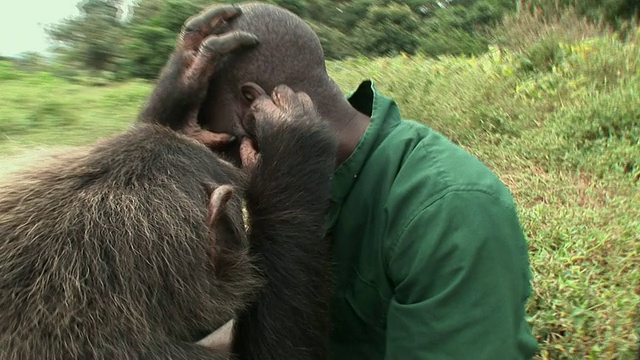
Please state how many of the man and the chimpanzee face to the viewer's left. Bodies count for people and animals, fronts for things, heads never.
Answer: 1

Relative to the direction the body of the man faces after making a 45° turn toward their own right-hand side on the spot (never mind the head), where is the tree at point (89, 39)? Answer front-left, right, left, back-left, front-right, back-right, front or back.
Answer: front

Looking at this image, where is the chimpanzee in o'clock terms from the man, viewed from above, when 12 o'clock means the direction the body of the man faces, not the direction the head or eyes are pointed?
The chimpanzee is roughly at 11 o'clock from the man.

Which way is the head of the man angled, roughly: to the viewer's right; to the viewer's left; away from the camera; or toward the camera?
to the viewer's left

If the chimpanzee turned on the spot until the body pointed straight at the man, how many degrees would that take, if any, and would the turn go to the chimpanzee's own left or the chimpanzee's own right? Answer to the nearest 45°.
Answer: approximately 45° to the chimpanzee's own right

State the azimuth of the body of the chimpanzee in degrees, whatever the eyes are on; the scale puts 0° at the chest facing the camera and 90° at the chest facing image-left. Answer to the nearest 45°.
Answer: approximately 225°

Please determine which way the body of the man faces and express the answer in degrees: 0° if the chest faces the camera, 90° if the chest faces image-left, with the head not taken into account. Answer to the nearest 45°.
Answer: approximately 90°

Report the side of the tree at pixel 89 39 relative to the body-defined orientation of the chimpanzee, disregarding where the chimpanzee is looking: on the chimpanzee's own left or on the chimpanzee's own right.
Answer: on the chimpanzee's own left

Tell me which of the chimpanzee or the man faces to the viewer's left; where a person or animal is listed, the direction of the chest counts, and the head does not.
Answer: the man
